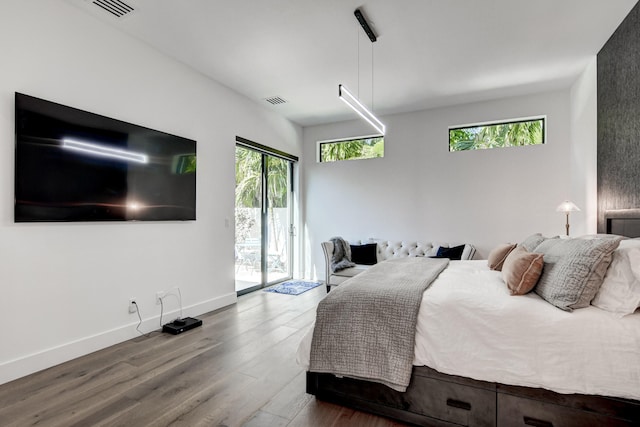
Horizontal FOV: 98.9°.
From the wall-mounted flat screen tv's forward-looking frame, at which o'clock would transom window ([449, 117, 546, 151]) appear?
The transom window is roughly at 11 o'clock from the wall-mounted flat screen tv.

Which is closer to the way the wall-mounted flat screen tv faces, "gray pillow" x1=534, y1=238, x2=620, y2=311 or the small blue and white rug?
the gray pillow

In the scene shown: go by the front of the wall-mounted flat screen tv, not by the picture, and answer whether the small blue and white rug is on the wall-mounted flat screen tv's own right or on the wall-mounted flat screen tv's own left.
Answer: on the wall-mounted flat screen tv's own left

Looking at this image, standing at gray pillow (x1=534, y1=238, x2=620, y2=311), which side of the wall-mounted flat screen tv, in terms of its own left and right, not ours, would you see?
front

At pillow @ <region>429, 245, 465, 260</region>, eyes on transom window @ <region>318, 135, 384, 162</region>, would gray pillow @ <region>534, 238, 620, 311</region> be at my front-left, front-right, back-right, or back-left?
back-left

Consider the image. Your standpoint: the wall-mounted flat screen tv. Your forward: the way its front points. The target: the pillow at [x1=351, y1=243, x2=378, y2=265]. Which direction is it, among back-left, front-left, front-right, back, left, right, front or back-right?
front-left

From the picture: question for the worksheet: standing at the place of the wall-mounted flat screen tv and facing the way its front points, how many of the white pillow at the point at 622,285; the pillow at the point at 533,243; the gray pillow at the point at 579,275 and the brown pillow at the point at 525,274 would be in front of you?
4

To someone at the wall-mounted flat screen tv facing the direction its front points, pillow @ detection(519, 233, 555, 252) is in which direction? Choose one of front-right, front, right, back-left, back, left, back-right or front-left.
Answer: front

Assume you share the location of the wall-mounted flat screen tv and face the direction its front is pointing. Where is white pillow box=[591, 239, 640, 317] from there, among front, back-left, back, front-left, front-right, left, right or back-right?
front

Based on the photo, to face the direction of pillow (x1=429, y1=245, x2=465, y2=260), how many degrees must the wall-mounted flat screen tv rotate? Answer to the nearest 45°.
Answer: approximately 45° to its left

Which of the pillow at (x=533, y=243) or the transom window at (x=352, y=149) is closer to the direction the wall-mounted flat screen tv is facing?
the pillow

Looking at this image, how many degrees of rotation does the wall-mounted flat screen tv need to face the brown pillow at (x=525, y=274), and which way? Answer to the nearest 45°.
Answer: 0° — it already faces it

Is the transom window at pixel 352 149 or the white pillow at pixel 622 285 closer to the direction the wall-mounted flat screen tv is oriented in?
the white pillow

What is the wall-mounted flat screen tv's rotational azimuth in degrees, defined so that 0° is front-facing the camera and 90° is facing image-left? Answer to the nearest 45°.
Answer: approximately 315°
